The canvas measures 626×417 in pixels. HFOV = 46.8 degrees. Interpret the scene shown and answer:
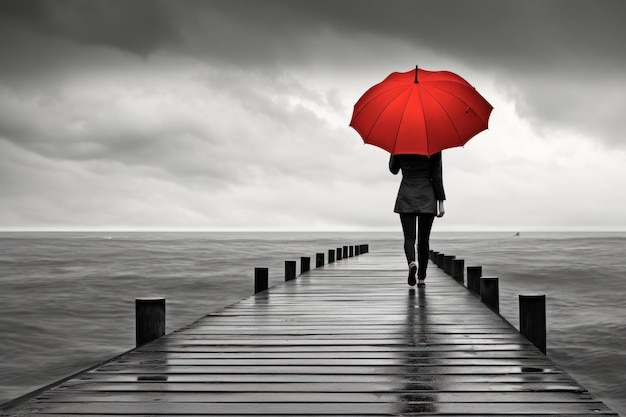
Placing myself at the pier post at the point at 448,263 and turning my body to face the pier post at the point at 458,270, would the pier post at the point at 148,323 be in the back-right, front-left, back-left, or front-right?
front-right

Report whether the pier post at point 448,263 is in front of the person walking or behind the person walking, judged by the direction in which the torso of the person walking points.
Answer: in front

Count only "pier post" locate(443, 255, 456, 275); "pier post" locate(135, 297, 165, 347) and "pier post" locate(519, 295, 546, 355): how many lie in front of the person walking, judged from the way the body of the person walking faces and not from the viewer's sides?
1

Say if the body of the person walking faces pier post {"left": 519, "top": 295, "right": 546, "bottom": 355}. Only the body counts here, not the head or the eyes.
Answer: no

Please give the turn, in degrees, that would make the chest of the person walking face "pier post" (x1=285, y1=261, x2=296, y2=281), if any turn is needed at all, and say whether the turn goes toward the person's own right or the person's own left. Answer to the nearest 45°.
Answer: approximately 45° to the person's own left

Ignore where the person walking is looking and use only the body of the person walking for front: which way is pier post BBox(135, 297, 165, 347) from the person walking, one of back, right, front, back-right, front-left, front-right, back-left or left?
back-left

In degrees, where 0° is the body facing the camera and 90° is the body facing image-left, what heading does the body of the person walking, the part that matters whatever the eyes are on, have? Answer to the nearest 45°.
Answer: approximately 180°

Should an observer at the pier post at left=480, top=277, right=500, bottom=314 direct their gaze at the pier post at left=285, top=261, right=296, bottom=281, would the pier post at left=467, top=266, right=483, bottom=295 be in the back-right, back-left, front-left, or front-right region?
front-right

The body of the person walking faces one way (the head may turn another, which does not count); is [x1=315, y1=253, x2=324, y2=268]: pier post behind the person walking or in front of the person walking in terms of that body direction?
in front
